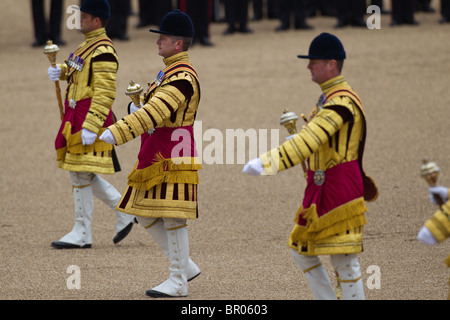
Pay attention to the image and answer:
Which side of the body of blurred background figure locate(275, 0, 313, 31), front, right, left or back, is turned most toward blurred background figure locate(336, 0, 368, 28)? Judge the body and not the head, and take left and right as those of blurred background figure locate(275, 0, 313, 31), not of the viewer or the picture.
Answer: left

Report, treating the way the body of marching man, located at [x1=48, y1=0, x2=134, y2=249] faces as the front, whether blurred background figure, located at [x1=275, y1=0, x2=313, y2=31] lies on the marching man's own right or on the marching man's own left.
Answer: on the marching man's own right

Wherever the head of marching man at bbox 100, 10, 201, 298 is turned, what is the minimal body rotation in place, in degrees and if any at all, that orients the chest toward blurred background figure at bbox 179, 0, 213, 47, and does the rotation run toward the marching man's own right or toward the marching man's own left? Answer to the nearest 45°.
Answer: approximately 90° to the marching man's own right

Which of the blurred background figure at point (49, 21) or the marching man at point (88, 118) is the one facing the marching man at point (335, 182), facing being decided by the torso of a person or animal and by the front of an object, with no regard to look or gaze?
the blurred background figure

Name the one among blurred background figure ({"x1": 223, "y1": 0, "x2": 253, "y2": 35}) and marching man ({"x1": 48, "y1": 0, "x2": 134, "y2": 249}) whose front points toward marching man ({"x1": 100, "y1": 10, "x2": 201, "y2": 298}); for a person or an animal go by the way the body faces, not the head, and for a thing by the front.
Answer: the blurred background figure

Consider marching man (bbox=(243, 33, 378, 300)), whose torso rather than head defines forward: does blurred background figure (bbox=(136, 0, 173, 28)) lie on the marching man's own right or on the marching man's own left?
on the marching man's own right

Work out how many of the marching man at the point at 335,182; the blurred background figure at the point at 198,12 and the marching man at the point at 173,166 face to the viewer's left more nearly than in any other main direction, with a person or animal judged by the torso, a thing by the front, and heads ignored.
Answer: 2

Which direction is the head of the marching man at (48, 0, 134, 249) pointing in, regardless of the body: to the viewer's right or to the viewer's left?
to the viewer's left

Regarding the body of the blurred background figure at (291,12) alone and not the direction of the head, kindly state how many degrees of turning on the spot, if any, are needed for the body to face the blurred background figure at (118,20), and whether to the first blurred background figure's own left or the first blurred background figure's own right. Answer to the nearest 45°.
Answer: approximately 90° to the first blurred background figure's own right

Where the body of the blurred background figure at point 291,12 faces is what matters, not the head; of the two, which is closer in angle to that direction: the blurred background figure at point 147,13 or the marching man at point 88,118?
the marching man

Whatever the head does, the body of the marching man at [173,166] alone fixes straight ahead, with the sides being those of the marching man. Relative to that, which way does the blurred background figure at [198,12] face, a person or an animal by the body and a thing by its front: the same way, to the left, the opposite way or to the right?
to the left

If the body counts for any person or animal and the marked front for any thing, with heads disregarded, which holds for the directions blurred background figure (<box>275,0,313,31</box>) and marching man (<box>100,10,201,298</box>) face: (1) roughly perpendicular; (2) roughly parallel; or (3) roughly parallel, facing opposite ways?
roughly perpendicular

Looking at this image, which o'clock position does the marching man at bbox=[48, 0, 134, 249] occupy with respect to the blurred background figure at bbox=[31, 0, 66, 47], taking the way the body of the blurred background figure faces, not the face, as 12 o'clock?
The marching man is roughly at 12 o'clock from the blurred background figure.

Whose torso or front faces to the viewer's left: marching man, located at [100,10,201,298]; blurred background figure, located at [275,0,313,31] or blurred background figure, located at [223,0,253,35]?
the marching man

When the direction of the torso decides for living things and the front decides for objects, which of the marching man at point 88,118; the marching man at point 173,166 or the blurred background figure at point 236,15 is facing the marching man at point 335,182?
the blurred background figure

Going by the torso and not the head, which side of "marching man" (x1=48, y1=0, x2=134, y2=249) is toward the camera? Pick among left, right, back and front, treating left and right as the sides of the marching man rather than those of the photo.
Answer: left
